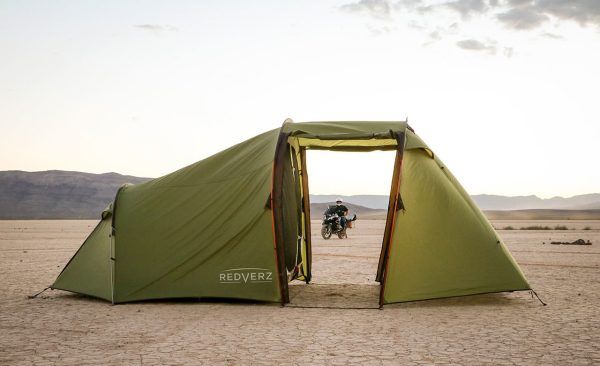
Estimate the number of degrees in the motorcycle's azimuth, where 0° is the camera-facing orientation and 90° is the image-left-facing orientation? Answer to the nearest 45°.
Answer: approximately 45°

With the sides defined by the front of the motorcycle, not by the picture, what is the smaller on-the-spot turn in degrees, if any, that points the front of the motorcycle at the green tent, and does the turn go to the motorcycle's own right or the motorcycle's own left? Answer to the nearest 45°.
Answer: approximately 45° to the motorcycle's own left
